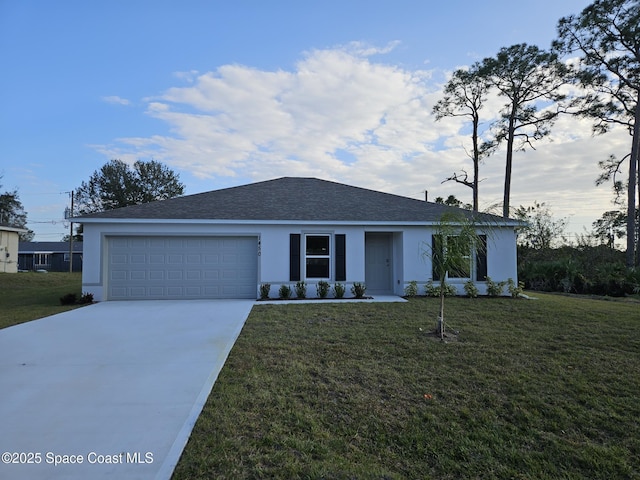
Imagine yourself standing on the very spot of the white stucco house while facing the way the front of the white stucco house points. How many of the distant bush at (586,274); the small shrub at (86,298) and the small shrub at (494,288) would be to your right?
1

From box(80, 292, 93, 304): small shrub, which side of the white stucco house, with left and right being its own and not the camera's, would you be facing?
right

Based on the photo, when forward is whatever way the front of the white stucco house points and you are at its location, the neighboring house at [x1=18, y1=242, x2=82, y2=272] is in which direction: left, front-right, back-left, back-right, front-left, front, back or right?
back-right

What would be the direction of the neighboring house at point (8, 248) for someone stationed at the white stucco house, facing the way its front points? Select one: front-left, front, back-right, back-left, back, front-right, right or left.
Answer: back-right

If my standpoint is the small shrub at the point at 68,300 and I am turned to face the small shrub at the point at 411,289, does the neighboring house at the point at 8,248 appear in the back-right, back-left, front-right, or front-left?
back-left

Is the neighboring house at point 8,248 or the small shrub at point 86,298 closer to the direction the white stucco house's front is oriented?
the small shrub

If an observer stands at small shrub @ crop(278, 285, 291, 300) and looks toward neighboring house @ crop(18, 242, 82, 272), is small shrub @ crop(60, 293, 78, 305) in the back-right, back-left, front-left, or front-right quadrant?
front-left

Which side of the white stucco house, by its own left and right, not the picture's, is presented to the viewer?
front

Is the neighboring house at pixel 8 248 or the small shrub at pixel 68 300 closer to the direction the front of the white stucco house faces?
the small shrub

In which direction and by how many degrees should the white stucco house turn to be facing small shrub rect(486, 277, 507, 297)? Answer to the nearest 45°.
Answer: approximately 90° to its left

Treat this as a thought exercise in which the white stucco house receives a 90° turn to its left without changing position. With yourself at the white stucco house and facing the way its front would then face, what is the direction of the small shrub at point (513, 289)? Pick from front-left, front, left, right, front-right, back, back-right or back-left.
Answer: front
